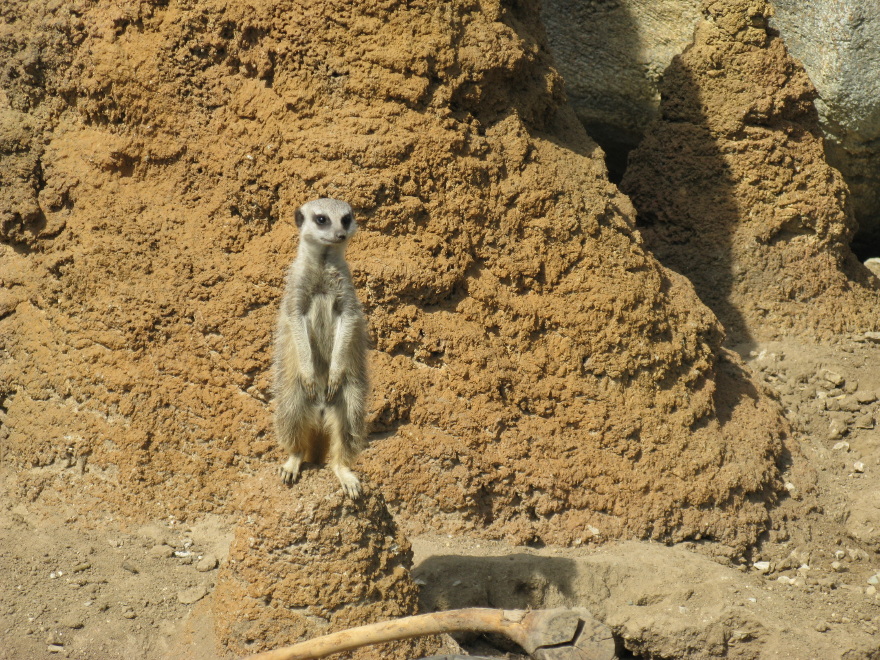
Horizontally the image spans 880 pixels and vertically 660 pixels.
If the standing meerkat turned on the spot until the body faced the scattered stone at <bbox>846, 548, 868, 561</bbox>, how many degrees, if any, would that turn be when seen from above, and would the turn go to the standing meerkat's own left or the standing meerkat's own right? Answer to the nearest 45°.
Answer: approximately 90° to the standing meerkat's own left

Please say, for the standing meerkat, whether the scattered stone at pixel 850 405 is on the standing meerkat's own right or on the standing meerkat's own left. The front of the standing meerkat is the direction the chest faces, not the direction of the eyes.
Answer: on the standing meerkat's own left

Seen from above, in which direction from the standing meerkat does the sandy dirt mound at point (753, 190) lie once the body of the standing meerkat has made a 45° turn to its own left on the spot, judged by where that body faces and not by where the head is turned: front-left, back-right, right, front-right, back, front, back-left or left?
left

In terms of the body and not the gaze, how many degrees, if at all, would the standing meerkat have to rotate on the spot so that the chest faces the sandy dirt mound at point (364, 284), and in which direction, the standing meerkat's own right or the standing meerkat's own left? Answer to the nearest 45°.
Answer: approximately 180°

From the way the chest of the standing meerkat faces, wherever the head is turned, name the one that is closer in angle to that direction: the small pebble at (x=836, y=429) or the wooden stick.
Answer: the wooden stick

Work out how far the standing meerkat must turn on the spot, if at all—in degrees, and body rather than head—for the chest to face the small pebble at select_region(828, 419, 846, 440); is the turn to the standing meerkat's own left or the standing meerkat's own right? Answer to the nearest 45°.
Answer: approximately 135° to the standing meerkat's own left

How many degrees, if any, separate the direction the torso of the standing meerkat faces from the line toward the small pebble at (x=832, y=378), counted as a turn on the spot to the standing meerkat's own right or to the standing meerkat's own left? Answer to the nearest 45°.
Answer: approximately 135° to the standing meerkat's own left

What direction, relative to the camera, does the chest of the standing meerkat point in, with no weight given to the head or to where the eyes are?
toward the camera
